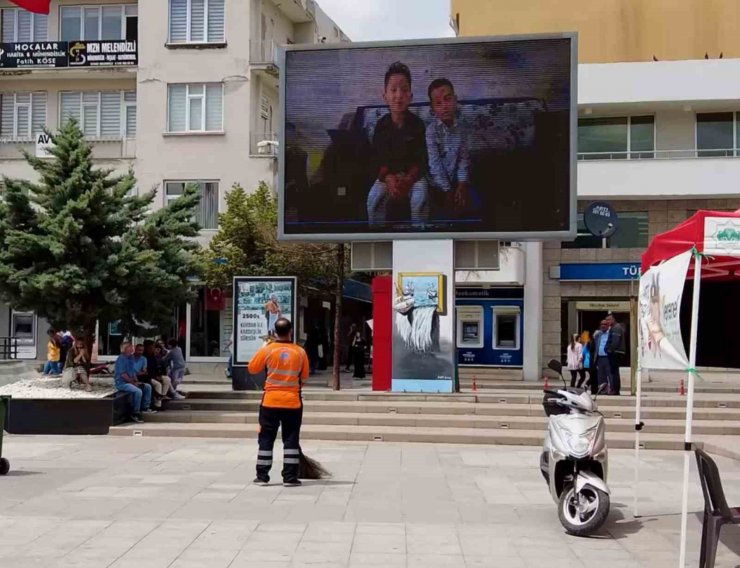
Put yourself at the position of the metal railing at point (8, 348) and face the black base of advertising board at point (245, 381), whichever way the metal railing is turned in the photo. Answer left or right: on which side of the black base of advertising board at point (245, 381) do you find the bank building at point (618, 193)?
left

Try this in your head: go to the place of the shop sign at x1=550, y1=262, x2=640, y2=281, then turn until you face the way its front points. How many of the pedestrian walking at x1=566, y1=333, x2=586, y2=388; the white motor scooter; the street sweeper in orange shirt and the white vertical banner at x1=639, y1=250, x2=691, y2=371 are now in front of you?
4

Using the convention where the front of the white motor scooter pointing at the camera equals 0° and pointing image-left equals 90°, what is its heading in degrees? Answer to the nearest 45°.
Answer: approximately 315°

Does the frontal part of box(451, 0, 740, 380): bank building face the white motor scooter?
yes

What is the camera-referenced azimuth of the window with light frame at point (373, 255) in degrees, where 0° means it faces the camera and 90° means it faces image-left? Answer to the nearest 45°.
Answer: approximately 0°

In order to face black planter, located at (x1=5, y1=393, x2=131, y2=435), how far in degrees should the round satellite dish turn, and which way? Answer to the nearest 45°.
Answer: approximately 45° to its right

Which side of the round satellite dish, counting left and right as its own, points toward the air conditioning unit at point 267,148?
right

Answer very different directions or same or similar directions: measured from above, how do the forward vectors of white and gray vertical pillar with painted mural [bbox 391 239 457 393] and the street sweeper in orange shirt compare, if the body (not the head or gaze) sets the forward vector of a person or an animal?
very different directions

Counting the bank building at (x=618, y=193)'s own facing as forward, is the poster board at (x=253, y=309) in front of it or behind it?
in front

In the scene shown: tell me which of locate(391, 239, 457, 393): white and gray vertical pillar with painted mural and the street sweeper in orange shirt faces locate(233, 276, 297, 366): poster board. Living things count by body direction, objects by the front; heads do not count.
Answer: the street sweeper in orange shirt

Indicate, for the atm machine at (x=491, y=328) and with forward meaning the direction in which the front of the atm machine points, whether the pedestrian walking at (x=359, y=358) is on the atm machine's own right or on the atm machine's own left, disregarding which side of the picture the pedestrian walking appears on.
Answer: on the atm machine's own right
